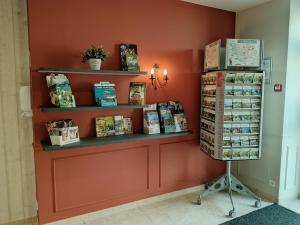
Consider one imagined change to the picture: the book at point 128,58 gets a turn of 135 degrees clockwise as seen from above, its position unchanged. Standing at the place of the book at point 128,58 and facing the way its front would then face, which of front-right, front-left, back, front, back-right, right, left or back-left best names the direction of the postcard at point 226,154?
back-right

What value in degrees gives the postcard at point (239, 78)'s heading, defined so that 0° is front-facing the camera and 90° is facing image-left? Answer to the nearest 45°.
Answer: approximately 0°

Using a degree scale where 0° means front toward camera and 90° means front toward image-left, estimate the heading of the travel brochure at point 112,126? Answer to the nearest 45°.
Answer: approximately 0°

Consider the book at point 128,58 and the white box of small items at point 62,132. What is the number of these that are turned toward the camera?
2

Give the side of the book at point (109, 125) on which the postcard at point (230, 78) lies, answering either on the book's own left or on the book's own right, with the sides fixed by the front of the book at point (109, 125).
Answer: on the book's own left

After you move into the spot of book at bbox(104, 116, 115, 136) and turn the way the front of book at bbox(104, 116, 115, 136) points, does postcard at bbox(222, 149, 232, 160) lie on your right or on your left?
on your left
